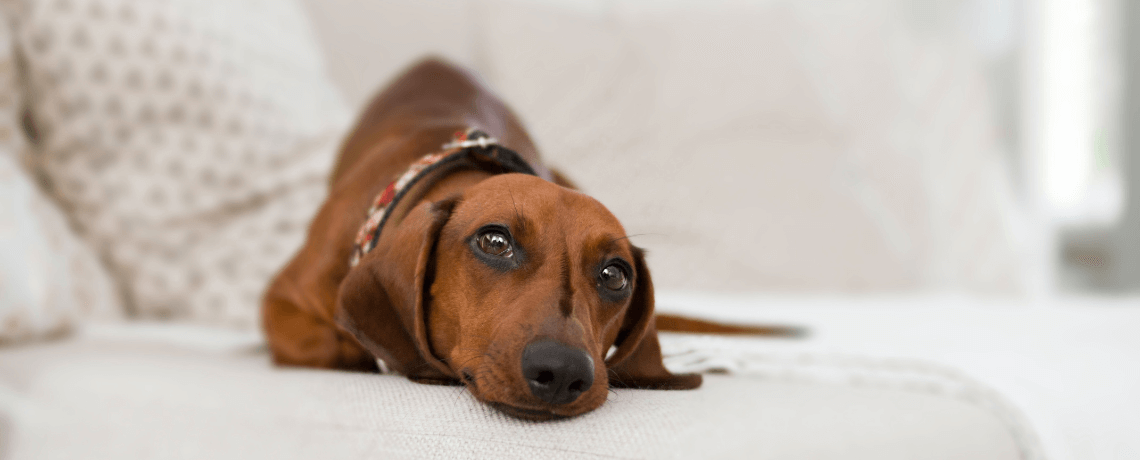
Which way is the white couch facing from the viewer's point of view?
toward the camera
